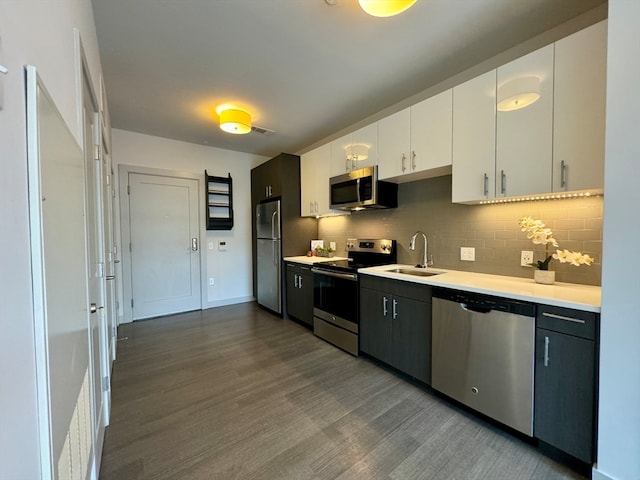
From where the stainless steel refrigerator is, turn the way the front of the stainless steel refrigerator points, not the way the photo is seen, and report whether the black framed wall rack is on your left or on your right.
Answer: on your right

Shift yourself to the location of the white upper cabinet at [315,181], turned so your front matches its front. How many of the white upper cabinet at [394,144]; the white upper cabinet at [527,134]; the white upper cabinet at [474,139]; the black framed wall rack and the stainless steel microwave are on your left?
4

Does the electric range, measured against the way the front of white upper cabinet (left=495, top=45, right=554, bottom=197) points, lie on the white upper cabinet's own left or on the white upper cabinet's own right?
on the white upper cabinet's own right

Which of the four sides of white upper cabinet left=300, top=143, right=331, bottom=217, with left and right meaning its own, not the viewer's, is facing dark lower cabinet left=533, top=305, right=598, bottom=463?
left

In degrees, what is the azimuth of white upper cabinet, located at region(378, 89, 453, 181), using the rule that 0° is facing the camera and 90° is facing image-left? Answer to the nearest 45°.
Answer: approximately 45°

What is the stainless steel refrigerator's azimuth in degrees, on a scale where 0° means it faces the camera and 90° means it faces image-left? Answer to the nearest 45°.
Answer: approximately 45°

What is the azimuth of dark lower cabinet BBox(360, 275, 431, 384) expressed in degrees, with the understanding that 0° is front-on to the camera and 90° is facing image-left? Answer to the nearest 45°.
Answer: approximately 45°

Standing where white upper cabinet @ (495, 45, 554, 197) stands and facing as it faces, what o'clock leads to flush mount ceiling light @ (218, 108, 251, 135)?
The flush mount ceiling light is roughly at 1 o'clock from the white upper cabinet.

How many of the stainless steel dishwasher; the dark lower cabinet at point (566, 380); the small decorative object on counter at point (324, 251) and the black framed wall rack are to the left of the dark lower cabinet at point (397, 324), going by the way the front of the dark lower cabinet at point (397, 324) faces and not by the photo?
2

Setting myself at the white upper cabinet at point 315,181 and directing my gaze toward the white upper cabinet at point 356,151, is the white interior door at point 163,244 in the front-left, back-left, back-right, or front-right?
back-right

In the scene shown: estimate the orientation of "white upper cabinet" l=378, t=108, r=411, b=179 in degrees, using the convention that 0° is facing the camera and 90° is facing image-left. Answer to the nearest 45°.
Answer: approximately 45°
